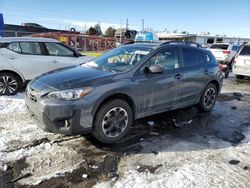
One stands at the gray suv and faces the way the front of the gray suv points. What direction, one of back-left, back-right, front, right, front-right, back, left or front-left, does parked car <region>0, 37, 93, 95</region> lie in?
right

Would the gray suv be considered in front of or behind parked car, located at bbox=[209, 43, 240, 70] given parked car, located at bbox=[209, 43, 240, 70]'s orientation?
behind

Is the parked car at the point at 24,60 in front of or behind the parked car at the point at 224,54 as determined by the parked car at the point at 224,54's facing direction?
behind
